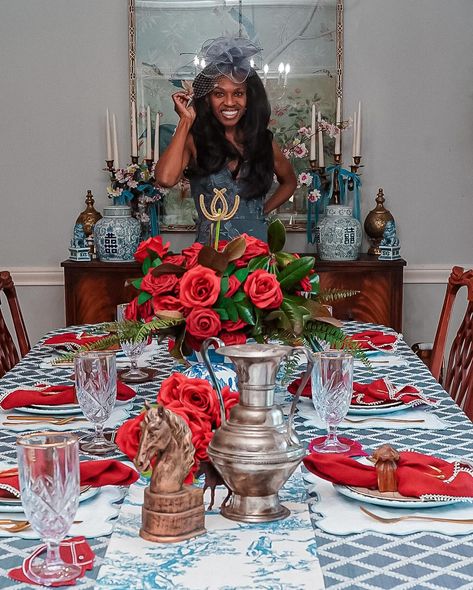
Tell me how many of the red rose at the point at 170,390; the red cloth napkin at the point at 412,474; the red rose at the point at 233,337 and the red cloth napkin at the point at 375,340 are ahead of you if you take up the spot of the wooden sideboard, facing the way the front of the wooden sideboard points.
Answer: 4

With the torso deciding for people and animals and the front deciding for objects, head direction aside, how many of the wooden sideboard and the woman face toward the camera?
2

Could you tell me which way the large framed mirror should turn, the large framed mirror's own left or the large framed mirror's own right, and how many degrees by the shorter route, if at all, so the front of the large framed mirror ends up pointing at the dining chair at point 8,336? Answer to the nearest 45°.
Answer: approximately 45° to the large framed mirror's own right

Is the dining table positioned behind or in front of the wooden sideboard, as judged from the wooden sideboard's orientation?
in front

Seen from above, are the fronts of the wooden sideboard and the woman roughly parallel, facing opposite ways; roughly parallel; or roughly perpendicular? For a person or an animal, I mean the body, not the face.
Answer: roughly parallel

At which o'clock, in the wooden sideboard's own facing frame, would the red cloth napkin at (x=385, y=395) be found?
The red cloth napkin is roughly at 12 o'clock from the wooden sideboard.

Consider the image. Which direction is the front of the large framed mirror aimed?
toward the camera

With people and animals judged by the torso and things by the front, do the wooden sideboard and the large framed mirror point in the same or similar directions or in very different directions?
same or similar directions

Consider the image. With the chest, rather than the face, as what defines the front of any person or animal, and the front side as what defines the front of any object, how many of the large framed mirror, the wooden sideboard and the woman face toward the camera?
3

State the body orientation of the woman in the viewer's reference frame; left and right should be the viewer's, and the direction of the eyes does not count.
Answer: facing the viewer

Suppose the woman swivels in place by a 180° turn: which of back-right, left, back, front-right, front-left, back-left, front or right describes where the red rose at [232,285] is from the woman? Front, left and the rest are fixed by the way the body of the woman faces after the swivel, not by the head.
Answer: back

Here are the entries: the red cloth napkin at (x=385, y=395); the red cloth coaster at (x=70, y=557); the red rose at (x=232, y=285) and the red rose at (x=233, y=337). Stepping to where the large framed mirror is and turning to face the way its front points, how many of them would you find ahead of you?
4
